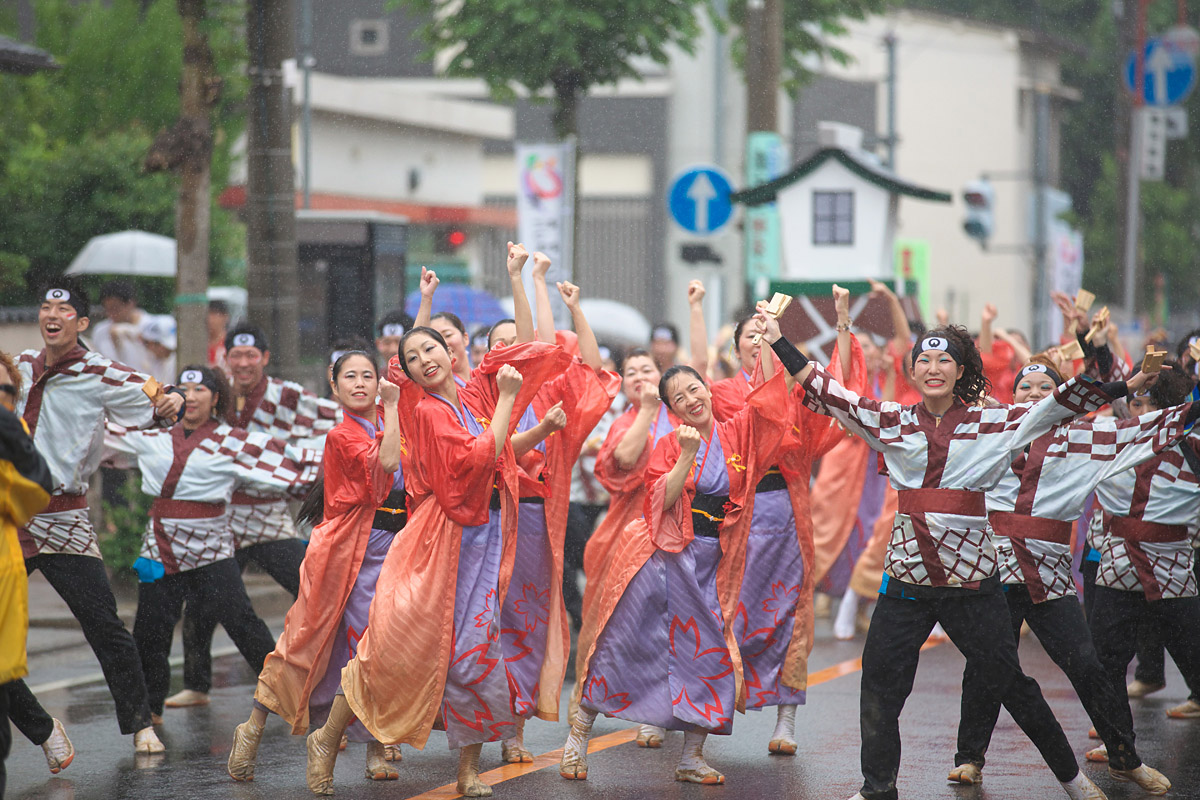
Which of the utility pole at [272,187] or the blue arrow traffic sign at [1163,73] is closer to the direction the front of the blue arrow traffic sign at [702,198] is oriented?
the utility pole

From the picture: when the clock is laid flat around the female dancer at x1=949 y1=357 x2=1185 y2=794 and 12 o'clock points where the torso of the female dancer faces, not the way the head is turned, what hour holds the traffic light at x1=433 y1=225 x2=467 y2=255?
The traffic light is roughly at 5 o'clock from the female dancer.

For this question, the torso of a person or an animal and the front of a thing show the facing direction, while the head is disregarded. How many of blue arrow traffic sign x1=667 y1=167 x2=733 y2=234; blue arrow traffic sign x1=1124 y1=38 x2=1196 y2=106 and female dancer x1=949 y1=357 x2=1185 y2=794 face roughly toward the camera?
3

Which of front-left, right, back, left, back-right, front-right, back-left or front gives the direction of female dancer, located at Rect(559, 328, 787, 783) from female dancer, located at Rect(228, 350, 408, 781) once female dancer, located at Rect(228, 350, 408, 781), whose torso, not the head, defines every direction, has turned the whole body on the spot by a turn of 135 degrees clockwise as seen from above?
back

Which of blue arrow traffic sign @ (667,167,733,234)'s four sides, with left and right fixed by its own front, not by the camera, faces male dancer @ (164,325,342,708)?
front

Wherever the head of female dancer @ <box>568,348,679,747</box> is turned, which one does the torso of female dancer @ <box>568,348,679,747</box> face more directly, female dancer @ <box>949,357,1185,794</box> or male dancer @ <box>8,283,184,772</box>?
the female dancer

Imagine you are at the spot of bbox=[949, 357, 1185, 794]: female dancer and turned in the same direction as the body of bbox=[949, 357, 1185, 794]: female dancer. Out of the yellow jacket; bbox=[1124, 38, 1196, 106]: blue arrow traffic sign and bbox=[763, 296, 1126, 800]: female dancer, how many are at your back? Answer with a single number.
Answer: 1

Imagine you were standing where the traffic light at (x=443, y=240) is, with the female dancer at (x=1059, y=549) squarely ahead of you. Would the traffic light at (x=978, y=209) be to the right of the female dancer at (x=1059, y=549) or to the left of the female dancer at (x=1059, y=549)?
left

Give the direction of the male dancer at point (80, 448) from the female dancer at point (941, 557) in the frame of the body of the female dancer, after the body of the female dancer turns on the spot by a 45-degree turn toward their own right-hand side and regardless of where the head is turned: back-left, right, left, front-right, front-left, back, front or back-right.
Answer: front-right

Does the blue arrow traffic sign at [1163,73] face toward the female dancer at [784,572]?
yes
